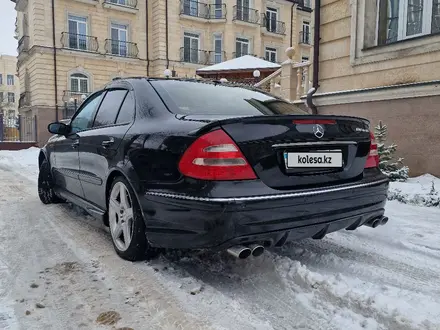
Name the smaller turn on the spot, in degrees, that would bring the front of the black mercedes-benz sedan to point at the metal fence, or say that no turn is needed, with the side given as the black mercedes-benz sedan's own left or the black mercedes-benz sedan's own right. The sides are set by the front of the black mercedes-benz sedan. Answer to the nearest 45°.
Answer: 0° — it already faces it

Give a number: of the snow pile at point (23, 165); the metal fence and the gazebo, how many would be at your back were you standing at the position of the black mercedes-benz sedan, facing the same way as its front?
0

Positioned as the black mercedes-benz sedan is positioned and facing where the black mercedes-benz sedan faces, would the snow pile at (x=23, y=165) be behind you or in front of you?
in front

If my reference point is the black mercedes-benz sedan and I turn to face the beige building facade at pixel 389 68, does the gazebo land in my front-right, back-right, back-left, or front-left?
front-left

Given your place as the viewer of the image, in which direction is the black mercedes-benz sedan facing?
facing away from the viewer and to the left of the viewer

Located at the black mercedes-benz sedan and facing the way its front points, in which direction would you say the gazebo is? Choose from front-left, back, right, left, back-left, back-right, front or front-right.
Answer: front-right

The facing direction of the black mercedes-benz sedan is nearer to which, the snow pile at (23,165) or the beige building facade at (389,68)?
the snow pile

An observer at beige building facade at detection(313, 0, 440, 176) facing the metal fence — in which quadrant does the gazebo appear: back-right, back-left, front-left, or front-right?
front-right

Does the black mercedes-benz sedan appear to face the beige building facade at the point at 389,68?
no

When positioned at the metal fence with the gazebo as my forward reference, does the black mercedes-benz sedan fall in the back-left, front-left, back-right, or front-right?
front-right

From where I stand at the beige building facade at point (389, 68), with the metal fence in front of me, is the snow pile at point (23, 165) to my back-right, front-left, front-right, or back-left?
front-left

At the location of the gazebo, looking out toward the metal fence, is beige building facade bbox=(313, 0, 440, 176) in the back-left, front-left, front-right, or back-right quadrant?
back-left
